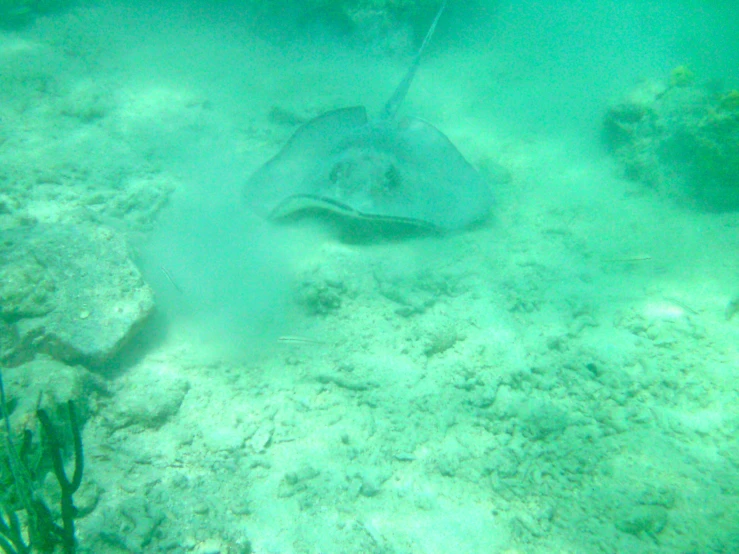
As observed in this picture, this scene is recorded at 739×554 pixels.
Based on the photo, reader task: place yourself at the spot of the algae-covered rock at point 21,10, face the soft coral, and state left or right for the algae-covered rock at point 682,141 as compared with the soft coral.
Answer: left
